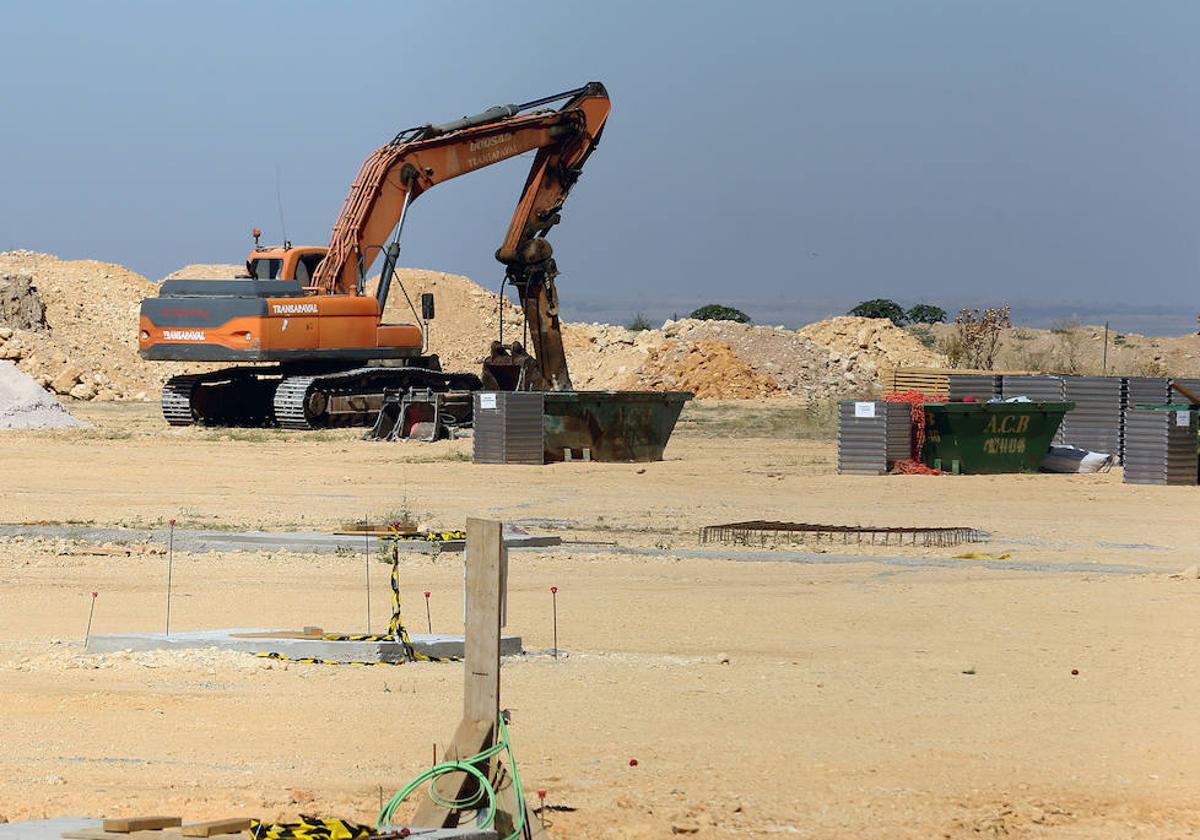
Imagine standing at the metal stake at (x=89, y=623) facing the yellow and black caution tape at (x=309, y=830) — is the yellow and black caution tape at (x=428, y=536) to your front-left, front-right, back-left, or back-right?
back-left

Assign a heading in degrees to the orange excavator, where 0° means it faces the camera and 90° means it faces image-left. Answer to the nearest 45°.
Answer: approximately 225°

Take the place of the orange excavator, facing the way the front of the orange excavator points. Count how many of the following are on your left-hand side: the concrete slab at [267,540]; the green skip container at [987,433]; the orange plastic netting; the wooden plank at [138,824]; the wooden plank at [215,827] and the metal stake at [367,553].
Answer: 0

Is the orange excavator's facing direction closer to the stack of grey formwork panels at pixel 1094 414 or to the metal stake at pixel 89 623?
the stack of grey formwork panels

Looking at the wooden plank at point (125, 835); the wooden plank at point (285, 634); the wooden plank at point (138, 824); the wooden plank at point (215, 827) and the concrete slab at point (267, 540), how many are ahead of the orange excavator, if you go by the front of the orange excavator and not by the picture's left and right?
0

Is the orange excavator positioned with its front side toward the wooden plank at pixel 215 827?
no

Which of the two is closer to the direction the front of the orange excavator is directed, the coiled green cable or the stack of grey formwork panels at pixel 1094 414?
the stack of grey formwork panels

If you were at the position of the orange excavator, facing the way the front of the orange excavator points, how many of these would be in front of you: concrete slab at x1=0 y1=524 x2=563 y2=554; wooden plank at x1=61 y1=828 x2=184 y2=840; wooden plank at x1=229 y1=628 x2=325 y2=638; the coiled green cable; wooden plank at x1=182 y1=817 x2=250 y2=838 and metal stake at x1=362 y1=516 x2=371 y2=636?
0

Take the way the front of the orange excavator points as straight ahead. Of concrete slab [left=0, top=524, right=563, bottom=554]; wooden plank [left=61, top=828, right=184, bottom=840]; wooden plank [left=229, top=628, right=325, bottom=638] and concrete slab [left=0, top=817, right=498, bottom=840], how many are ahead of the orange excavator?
0

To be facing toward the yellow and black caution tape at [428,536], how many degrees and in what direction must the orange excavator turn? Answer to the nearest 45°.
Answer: approximately 135° to its right

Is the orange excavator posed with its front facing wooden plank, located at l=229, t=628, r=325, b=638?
no

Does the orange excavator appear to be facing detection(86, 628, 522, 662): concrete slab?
no

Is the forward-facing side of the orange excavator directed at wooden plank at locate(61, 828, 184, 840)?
no

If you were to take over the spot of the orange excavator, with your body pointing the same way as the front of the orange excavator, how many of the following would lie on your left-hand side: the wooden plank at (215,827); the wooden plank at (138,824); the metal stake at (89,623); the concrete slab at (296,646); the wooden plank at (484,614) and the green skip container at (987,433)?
0

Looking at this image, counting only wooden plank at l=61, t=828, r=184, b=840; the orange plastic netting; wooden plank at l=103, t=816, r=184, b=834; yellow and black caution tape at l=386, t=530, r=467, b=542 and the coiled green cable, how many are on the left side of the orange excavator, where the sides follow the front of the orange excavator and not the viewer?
0

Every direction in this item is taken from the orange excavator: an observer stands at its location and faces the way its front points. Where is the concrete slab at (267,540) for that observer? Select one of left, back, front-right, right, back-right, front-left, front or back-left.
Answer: back-right
